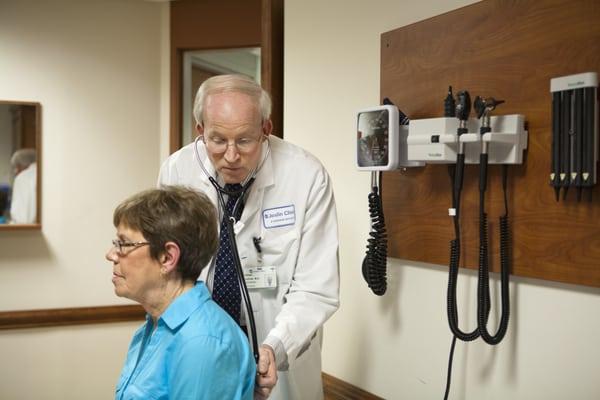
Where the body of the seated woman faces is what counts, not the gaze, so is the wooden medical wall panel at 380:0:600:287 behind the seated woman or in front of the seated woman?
behind

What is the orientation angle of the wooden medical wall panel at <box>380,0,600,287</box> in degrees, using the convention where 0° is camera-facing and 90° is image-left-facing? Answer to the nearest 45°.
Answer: approximately 45°

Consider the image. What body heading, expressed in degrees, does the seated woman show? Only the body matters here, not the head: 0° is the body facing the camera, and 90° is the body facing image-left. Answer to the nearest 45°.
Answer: approximately 90°

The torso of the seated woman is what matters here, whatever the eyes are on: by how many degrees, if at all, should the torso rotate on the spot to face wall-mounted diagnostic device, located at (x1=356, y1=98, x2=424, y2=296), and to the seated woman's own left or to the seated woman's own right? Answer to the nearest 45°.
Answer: approximately 135° to the seated woman's own right

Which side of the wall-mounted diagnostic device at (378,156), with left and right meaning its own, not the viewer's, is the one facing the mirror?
right

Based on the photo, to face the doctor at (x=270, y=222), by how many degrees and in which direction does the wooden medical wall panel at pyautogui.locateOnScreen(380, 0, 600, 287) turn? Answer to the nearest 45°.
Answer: approximately 45° to its right

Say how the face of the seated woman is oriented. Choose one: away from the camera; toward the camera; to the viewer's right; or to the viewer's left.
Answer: to the viewer's left

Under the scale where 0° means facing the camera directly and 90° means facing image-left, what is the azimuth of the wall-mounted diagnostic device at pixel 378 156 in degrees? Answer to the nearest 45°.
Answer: approximately 45°

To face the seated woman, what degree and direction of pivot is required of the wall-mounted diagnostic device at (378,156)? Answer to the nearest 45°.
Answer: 0° — it already faces them
